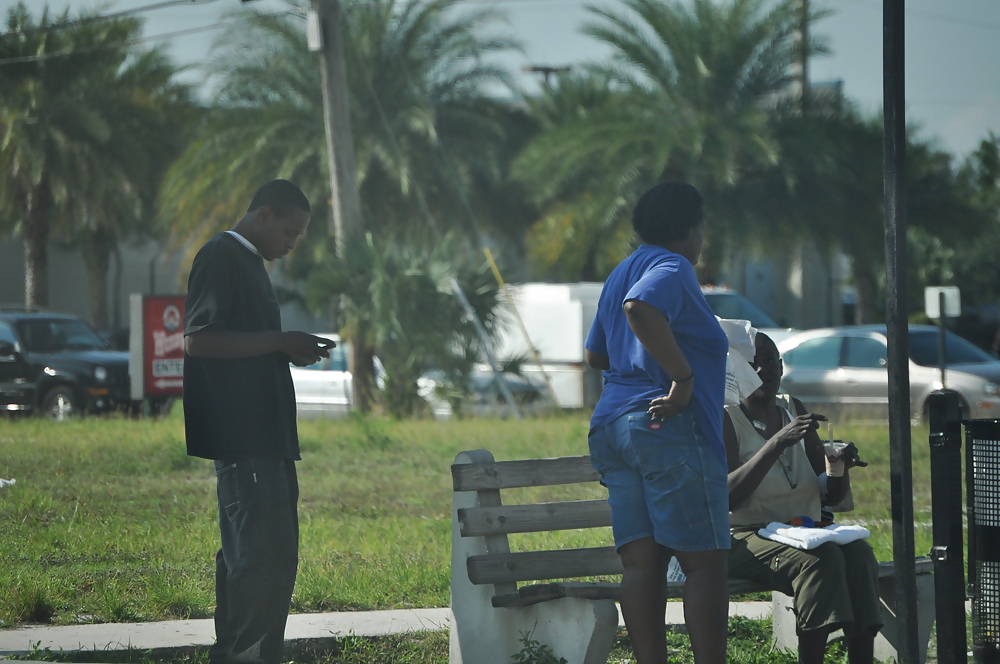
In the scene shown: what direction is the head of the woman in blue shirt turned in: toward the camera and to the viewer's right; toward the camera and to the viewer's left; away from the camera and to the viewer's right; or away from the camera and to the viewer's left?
away from the camera and to the viewer's right

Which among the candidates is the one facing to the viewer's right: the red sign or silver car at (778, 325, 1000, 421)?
the silver car

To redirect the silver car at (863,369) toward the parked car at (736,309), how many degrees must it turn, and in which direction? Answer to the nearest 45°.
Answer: approximately 135° to its left

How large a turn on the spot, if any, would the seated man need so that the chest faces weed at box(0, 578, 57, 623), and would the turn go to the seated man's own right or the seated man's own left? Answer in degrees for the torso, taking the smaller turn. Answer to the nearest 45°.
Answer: approximately 135° to the seated man's own right

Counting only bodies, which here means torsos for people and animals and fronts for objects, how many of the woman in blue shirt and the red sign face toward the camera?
1

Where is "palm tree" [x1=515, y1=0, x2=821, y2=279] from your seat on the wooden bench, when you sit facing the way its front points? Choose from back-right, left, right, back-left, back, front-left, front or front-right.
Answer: back-left

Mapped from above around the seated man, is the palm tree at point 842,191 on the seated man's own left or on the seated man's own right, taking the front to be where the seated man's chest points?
on the seated man's own left

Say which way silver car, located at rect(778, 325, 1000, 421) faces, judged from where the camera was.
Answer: facing to the right of the viewer

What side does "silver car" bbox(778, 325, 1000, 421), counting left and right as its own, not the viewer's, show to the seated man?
right

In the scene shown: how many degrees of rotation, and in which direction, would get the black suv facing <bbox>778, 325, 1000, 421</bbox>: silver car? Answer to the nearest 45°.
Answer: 0° — it already faces it

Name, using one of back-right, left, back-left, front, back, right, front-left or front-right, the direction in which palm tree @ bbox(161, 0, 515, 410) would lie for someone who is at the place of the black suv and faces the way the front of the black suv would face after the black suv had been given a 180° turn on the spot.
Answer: right

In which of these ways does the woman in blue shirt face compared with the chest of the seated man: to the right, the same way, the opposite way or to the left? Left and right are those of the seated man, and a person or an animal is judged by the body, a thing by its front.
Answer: to the left

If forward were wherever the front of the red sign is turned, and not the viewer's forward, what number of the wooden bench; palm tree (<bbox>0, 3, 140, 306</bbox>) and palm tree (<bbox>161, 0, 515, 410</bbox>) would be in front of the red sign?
1
